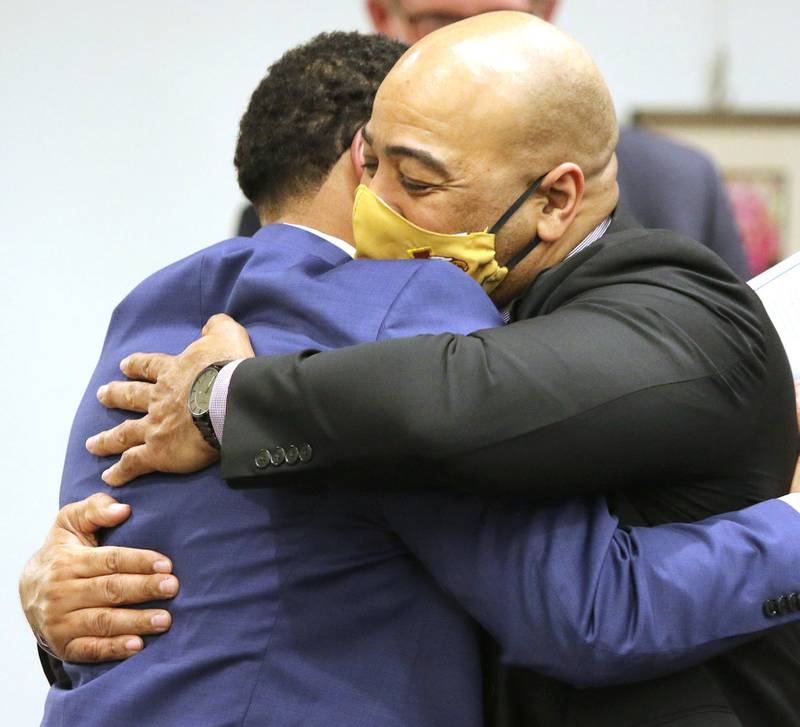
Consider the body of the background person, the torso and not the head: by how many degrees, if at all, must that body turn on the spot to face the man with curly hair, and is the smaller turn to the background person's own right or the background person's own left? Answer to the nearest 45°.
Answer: approximately 45° to the background person's own right

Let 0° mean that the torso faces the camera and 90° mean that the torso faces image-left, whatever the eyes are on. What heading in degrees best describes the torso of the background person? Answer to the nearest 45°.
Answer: approximately 0°

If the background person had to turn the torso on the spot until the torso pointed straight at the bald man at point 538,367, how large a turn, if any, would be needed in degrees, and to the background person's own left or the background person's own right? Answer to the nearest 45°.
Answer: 0° — they already face them
